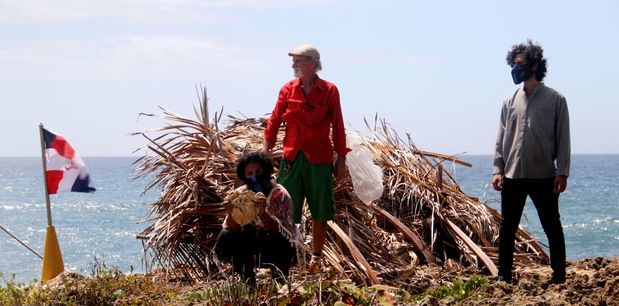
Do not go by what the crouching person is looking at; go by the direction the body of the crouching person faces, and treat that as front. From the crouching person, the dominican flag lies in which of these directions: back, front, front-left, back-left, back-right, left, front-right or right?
back-right

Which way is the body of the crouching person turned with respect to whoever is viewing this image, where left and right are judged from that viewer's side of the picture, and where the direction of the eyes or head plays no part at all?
facing the viewer

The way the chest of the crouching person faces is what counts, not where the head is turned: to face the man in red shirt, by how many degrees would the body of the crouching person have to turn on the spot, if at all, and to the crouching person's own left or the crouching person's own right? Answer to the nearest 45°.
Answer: approximately 135° to the crouching person's own left

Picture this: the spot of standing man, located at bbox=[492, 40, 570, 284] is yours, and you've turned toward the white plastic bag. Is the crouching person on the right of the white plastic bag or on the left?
left

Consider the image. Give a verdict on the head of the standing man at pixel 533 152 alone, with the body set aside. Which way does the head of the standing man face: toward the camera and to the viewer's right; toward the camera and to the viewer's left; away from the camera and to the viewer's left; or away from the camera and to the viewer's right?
toward the camera and to the viewer's left

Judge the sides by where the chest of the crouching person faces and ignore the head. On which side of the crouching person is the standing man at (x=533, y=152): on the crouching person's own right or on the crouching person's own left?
on the crouching person's own left

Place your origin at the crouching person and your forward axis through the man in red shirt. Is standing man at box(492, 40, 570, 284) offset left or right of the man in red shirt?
right

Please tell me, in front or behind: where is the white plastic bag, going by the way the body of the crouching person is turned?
behind
